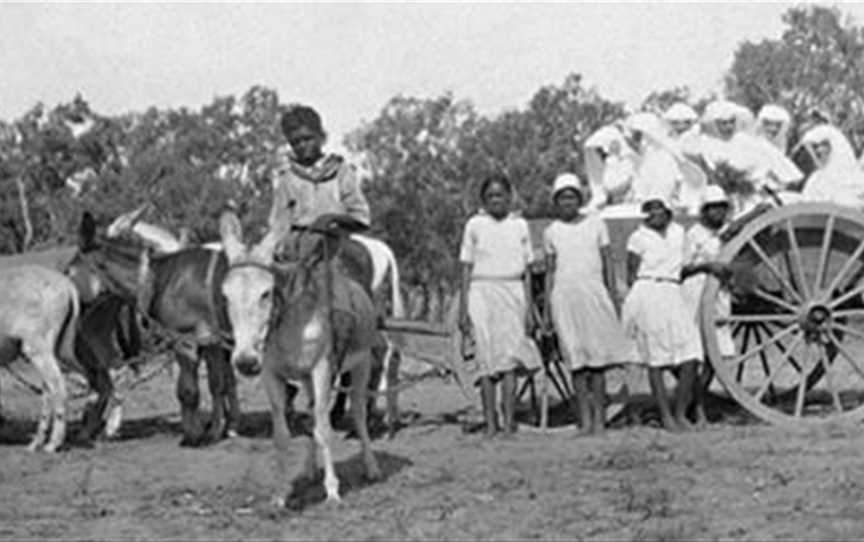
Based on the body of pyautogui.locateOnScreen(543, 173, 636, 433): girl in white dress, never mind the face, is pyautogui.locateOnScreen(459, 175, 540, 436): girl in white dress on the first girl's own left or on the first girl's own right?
on the first girl's own right

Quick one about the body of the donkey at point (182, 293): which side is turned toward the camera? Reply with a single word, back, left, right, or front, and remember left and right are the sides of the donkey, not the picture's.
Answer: left

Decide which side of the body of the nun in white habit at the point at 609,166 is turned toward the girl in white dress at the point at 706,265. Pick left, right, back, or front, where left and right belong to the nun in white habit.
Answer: left

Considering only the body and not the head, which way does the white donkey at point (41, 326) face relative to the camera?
to the viewer's left

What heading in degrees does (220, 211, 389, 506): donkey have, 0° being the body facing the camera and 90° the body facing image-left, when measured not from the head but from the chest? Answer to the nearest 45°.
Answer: approximately 45°

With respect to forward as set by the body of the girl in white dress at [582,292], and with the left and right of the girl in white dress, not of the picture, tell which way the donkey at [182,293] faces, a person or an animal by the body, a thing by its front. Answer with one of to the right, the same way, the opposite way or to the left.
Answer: to the right

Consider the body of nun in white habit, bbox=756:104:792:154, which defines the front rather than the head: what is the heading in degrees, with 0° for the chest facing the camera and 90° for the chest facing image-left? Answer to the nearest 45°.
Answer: approximately 0°

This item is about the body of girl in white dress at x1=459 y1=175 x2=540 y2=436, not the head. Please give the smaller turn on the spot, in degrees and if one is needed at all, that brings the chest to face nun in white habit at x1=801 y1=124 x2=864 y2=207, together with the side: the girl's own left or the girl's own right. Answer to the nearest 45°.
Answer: approximately 90° to the girl's own left

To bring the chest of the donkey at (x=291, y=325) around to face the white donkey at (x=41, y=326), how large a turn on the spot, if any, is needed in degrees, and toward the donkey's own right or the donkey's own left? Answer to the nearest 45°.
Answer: approximately 90° to the donkey's own right
